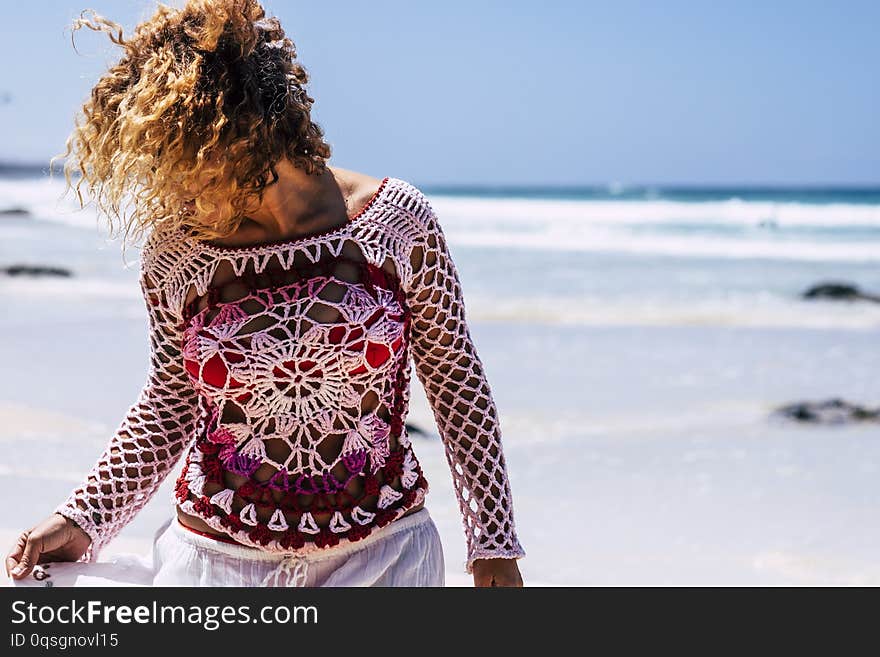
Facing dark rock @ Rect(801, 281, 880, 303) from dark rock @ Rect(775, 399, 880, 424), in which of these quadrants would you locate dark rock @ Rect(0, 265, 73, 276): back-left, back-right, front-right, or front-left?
front-left

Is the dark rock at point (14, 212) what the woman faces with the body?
no

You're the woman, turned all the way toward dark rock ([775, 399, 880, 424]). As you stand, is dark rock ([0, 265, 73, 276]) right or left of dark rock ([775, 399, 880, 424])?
left

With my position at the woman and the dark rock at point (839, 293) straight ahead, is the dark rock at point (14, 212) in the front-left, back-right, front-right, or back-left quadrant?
front-left
